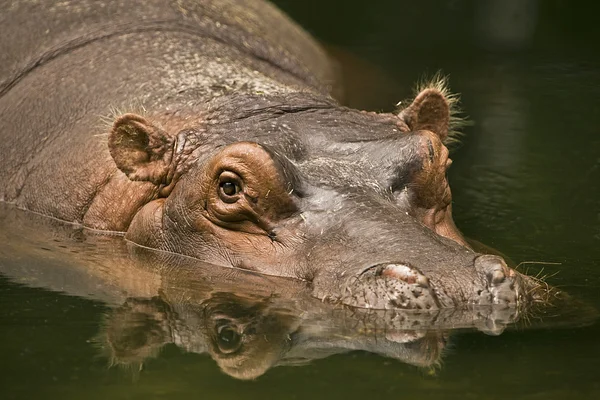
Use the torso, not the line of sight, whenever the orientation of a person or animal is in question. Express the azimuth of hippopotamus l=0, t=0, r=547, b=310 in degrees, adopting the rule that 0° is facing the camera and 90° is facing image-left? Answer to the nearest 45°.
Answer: approximately 315°
